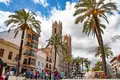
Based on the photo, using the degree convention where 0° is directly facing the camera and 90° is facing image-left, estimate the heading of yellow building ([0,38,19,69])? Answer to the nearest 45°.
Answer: approximately 315°

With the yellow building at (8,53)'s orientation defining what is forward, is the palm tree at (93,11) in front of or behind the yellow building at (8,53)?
in front
